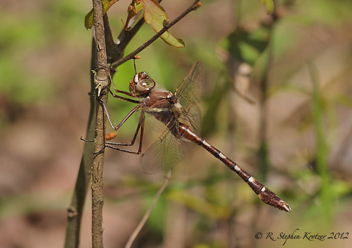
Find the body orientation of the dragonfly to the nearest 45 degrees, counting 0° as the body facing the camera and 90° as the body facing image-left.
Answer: approximately 90°
